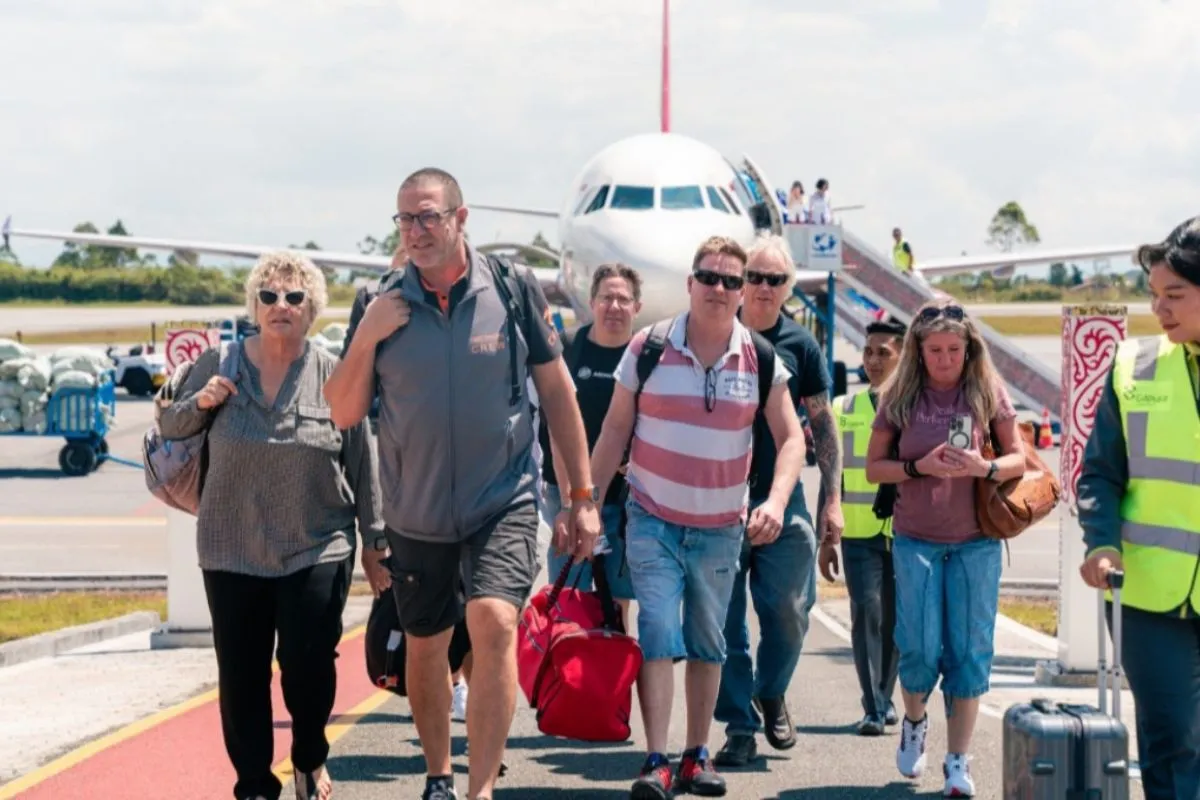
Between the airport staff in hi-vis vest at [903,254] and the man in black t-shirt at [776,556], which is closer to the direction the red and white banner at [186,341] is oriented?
the man in black t-shirt

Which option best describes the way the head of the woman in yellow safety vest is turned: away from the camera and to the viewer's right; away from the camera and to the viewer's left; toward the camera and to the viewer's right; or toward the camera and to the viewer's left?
toward the camera and to the viewer's left

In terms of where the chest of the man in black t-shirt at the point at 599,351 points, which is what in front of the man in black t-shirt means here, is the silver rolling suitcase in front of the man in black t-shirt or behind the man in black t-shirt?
in front

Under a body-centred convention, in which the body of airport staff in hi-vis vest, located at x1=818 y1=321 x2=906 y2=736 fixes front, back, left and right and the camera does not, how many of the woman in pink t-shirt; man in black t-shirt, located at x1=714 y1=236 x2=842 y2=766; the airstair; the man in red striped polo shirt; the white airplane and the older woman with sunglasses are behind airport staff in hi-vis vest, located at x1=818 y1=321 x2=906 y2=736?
2

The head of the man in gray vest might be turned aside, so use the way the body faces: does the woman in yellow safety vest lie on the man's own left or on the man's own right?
on the man's own left
